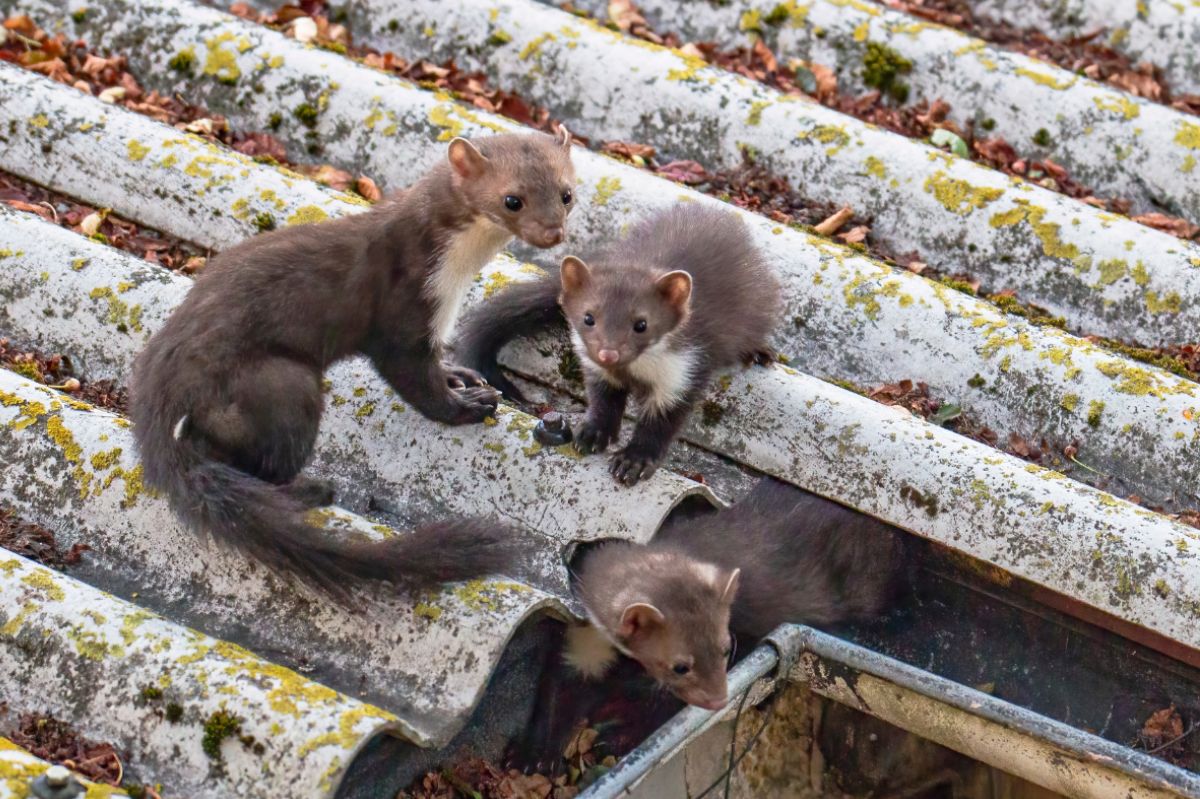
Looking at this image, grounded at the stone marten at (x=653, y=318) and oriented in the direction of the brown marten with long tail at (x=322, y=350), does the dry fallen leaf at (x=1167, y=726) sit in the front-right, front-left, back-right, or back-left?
back-left

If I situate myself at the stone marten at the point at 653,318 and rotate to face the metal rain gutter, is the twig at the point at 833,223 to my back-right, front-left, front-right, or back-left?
back-left

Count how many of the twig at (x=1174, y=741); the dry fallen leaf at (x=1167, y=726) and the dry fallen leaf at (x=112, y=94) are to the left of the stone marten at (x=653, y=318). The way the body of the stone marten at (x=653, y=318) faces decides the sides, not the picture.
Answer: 2

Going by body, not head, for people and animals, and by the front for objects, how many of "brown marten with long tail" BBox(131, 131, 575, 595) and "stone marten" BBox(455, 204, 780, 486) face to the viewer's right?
1

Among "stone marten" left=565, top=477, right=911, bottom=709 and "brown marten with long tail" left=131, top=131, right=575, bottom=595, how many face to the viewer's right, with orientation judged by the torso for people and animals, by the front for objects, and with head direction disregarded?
1

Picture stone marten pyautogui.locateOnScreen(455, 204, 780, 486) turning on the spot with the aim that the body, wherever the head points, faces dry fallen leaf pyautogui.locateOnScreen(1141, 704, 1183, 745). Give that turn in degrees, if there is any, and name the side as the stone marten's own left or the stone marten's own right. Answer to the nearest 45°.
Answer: approximately 90° to the stone marten's own left

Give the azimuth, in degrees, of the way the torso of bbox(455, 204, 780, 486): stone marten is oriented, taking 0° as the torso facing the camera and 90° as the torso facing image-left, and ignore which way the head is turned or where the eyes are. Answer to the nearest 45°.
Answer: approximately 45°

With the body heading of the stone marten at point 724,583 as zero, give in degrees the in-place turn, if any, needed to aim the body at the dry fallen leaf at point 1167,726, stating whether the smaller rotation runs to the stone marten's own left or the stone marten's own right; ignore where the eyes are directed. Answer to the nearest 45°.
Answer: approximately 135° to the stone marten's own left

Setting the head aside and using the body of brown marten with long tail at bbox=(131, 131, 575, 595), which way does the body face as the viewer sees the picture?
to the viewer's right

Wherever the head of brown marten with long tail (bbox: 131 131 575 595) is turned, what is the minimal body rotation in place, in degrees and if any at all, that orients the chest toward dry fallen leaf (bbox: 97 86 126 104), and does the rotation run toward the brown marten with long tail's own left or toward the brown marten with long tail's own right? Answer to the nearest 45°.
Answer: approximately 135° to the brown marten with long tail's own left
